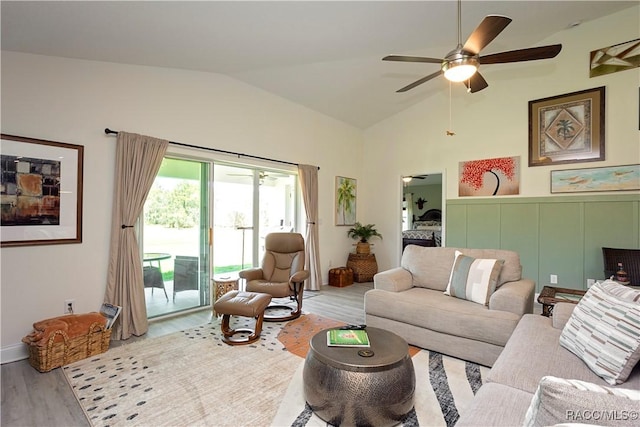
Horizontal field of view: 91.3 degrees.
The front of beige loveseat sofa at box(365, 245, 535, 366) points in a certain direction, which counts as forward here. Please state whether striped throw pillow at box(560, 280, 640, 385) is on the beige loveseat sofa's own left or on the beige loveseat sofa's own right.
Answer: on the beige loveseat sofa's own left

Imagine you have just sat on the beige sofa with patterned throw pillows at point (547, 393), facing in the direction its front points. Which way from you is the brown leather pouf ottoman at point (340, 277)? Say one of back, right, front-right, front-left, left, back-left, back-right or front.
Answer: front-right

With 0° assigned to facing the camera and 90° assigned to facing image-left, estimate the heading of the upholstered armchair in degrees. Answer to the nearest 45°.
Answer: approximately 45°

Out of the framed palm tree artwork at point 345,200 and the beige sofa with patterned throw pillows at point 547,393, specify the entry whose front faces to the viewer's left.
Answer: the beige sofa with patterned throw pillows

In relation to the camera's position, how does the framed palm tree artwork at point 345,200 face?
facing the viewer and to the right of the viewer

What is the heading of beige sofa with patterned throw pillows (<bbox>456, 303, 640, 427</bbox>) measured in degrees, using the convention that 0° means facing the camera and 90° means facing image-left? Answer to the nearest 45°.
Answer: approximately 90°

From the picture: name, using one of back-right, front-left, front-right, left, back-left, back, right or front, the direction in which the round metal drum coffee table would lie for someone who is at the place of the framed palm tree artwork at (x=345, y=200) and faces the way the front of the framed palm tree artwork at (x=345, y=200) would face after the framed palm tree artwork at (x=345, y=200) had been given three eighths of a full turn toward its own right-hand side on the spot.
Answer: left

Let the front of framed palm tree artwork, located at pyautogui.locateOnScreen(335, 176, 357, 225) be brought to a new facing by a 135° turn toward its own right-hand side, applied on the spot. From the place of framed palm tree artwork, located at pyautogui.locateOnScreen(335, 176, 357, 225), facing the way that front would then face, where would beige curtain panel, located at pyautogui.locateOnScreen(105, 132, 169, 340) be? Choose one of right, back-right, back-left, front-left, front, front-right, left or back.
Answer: front-left

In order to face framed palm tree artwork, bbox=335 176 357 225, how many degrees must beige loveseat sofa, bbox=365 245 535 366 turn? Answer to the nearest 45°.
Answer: approximately 90° to its right

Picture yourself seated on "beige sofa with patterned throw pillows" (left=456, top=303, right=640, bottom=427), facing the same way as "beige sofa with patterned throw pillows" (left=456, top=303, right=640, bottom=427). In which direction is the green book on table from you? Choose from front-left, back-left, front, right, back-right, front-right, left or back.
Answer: front

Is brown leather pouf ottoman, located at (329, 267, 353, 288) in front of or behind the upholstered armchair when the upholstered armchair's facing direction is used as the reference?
behind

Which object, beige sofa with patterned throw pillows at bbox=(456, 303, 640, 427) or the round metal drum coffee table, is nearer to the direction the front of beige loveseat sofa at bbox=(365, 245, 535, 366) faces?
the round metal drum coffee table

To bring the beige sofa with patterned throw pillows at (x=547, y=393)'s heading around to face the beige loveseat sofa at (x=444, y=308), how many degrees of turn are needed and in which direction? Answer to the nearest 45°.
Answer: approximately 45° to its right

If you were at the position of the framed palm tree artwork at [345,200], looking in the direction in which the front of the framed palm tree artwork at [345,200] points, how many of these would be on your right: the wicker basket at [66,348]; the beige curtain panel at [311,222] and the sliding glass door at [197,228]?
3

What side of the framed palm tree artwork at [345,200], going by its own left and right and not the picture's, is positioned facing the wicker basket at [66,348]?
right

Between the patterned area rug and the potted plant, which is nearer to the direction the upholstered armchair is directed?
the patterned area rug

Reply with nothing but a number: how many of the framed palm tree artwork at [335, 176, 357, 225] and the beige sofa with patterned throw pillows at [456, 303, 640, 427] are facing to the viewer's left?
1

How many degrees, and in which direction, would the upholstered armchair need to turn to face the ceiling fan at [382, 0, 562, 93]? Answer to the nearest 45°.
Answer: approximately 90° to its left
